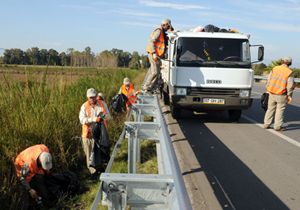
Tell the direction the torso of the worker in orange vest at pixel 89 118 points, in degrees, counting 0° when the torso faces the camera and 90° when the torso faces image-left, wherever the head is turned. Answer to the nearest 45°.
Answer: approximately 315°
